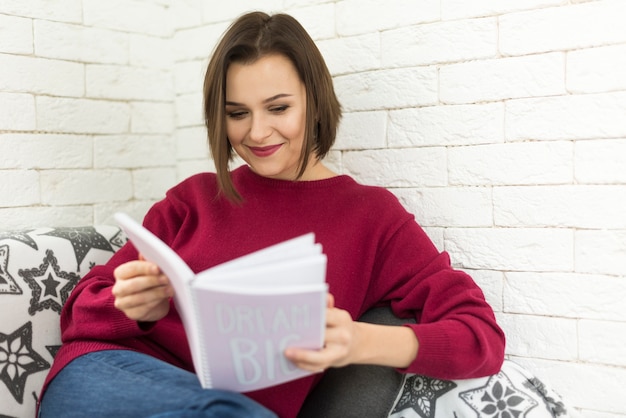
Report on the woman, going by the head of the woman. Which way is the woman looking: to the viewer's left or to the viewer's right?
to the viewer's left

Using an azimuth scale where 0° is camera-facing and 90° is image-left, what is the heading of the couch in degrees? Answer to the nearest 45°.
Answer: approximately 0°
